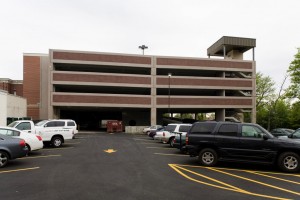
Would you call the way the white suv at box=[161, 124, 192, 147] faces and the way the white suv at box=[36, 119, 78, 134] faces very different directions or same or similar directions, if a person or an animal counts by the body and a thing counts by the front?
very different directions

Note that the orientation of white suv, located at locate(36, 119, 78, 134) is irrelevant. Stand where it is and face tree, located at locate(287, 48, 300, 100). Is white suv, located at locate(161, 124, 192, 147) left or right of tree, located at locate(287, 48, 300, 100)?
right

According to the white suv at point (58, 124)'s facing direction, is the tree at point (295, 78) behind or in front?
behind

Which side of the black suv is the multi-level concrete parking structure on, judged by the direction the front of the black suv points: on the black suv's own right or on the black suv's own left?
on the black suv's own left

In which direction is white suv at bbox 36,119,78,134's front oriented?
to the viewer's left

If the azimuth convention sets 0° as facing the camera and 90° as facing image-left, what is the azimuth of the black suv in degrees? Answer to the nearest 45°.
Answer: approximately 270°
